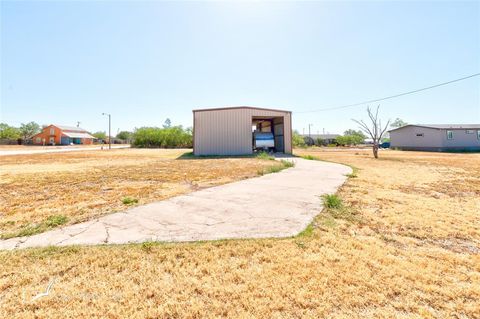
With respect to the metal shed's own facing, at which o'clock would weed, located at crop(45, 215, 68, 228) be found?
The weed is roughly at 12 o'clock from the metal shed.

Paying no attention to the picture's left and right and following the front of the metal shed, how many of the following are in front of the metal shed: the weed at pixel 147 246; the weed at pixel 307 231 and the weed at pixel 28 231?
3

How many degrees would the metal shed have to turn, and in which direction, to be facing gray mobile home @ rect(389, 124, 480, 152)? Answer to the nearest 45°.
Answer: approximately 135° to its left

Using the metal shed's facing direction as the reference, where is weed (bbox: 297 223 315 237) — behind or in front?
in front

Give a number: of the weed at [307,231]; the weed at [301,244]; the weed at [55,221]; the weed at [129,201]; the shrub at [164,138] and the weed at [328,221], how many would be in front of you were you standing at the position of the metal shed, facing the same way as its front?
5

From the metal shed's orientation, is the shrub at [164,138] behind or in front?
behind

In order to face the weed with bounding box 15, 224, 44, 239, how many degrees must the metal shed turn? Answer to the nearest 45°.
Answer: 0° — it already faces it

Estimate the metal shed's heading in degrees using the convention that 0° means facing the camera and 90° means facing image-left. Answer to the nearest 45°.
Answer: approximately 0°

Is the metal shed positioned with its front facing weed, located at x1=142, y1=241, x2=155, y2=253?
yes
